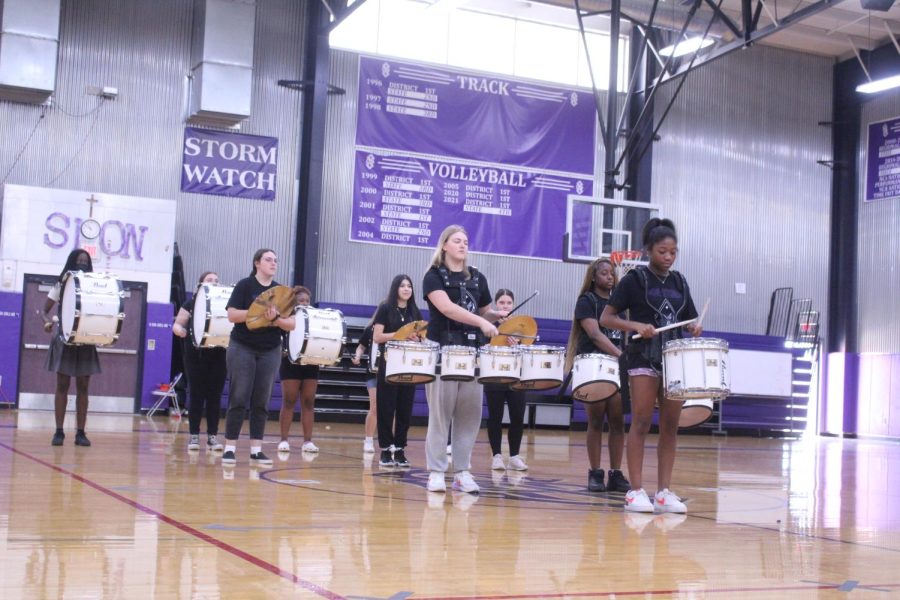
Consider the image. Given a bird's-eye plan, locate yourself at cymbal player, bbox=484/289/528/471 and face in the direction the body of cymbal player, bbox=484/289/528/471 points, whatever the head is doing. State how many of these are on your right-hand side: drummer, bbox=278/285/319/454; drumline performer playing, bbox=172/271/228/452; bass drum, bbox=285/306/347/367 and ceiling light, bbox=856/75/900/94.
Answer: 3

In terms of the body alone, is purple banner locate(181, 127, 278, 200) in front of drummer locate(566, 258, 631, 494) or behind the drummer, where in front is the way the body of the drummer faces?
behind

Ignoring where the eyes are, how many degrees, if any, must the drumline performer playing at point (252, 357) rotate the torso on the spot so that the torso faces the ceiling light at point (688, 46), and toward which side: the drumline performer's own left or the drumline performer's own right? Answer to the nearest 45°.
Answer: approximately 90° to the drumline performer's own left

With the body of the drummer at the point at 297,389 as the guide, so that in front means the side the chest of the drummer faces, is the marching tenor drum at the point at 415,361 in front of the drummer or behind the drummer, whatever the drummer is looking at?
in front

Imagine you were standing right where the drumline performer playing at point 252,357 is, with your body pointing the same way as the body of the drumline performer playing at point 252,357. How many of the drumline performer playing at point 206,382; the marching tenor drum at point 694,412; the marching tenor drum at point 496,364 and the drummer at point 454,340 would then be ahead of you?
3

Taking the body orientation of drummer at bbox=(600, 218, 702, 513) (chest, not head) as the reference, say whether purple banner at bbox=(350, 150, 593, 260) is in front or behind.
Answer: behind

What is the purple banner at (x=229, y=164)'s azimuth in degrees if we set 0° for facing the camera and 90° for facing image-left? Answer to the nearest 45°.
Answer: approximately 0°

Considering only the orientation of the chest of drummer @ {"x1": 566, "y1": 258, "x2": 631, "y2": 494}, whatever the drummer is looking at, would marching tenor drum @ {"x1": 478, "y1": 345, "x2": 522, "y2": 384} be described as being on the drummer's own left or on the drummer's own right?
on the drummer's own right

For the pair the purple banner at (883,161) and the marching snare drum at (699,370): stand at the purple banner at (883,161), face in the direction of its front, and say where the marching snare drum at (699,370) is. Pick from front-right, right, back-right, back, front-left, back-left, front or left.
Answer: front-left

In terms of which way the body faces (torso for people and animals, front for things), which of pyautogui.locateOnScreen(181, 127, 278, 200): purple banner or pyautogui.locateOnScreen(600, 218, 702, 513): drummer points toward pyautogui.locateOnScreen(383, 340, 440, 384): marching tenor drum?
the purple banner
